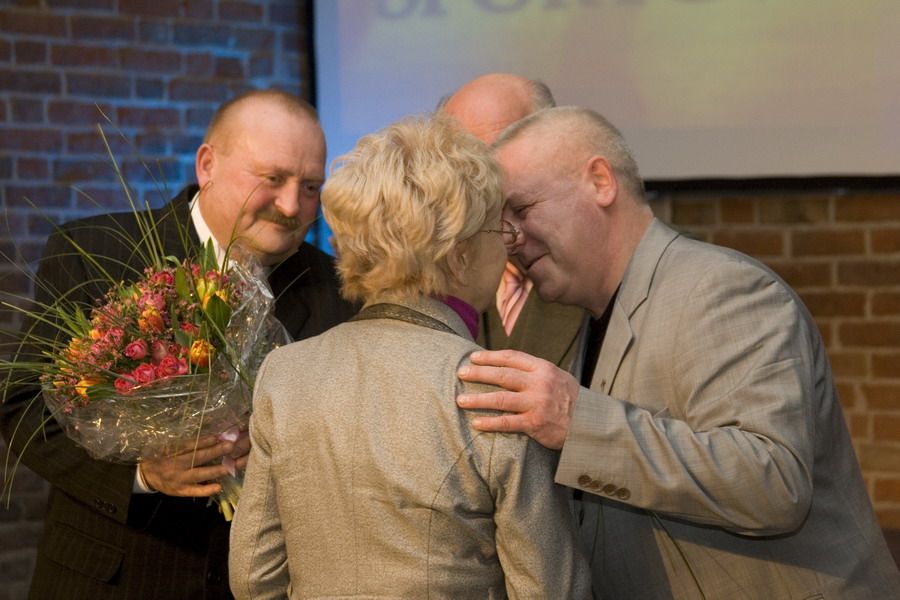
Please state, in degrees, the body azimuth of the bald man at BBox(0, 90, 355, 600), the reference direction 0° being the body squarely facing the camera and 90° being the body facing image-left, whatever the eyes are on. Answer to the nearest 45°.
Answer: approximately 315°

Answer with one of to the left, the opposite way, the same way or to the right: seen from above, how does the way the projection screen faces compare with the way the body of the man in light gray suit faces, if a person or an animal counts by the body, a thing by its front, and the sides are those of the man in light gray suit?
to the left

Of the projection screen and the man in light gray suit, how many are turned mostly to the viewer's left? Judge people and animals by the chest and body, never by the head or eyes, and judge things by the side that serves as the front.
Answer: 1

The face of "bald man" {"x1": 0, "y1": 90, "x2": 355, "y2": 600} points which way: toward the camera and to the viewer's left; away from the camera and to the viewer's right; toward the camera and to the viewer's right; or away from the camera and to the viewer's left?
toward the camera and to the viewer's right

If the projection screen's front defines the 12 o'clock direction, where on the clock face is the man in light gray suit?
The man in light gray suit is roughly at 12 o'clock from the projection screen.

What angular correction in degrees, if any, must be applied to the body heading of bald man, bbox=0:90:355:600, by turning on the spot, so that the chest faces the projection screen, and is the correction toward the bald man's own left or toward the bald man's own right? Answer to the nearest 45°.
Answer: approximately 90° to the bald man's own left

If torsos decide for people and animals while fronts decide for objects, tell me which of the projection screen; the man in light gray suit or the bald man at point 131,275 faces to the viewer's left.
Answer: the man in light gray suit

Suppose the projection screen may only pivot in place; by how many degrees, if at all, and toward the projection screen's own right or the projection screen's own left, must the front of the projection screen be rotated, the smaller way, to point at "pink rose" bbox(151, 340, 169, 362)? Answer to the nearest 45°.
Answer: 0° — it already faces it

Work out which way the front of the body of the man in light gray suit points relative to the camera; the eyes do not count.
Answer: to the viewer's left

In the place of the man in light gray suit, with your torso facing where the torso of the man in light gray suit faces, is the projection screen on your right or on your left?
on your right
